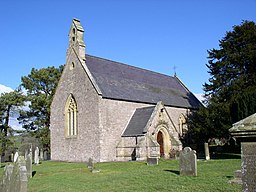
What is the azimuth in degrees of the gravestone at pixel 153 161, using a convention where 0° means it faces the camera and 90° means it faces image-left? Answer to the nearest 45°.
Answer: approximately 0°

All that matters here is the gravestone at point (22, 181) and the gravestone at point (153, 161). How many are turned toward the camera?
2

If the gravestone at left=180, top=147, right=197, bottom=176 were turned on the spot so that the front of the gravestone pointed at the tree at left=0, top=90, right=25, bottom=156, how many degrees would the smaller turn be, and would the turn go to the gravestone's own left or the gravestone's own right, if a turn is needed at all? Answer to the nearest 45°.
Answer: approximately 135° to the gravestone's own right

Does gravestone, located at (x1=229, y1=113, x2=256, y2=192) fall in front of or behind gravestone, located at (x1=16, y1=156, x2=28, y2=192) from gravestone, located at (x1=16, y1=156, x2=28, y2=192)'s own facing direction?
in front

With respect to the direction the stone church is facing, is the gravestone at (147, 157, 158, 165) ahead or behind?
ahead

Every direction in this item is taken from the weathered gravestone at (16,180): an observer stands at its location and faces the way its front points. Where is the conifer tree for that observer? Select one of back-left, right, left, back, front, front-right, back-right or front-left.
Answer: back-left

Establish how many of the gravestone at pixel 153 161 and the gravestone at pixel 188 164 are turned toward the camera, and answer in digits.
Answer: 2

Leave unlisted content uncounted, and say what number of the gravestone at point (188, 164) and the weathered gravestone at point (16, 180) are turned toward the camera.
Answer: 2

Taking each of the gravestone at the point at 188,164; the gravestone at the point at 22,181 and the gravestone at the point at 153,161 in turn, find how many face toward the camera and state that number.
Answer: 3
